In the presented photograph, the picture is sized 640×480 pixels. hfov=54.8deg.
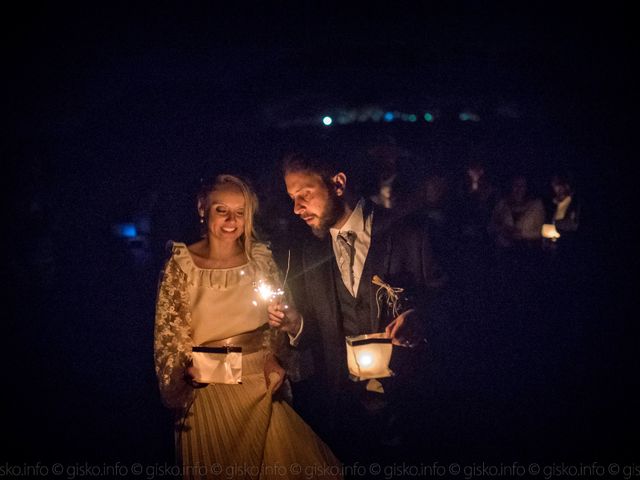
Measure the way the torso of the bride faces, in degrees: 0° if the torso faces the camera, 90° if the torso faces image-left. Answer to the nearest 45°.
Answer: approximately 0°

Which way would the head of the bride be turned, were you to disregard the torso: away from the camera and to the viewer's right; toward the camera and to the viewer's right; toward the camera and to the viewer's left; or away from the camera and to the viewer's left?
toward the camera and to the viewer's right

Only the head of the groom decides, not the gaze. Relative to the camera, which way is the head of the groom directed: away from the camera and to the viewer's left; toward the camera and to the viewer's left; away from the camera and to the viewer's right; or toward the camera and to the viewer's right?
toward the camera and to the viewer's left

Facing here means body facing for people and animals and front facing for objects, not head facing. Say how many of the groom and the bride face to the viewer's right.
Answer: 0

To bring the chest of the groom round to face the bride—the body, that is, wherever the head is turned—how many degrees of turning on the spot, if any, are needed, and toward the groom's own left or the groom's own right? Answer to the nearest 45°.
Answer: approximately 45° to the groom's own right

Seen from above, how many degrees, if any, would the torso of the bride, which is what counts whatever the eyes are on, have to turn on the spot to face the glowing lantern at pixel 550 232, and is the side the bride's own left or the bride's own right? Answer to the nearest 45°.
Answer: approximately 90° to the bride's own left

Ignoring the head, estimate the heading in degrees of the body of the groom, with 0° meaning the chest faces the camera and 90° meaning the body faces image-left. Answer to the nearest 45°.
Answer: approximately 45°

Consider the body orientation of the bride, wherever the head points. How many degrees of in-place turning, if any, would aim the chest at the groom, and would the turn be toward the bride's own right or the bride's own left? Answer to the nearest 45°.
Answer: approximately 90° to the bride's own left
